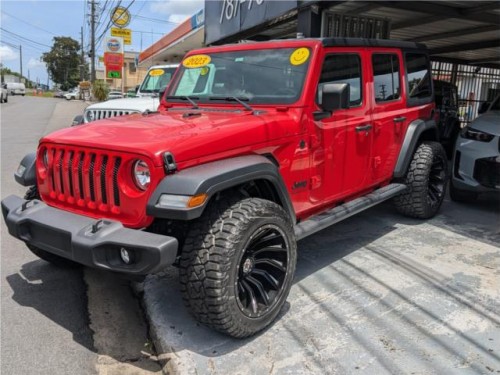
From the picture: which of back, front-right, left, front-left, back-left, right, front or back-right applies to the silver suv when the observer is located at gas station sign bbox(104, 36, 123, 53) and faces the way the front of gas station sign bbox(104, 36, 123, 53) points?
front

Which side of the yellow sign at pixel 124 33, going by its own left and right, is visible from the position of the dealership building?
front

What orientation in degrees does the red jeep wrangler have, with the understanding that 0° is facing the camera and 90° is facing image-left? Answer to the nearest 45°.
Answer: approximately 45°

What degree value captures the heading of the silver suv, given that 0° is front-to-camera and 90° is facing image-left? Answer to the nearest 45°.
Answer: approximately 45°

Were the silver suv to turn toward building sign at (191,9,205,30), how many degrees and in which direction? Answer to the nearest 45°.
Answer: approximately 90° to its right

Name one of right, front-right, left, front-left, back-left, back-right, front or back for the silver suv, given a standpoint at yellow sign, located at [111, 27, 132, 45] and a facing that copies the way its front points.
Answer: front

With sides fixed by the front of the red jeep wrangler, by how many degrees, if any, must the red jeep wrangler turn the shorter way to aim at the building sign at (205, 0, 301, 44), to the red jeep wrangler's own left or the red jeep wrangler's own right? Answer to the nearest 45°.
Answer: approximately 135° to the red jeep wrangler's own right

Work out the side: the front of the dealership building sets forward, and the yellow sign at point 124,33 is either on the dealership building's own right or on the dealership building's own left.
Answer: on the dealership building's own right

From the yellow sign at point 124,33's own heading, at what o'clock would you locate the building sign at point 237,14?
the building sign at point 237,14 is roughly at 12 o'clock from the yellow sign at point 124,33.

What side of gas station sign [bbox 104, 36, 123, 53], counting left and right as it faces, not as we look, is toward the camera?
front

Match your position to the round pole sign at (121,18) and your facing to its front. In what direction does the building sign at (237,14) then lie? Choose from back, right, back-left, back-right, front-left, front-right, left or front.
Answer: front

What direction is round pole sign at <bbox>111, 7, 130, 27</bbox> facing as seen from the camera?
toward the camera

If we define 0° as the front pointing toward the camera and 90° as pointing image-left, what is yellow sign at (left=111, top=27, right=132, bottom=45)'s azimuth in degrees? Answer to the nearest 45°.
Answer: approximately 0°

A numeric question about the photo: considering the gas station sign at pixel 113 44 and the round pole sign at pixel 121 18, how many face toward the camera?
2

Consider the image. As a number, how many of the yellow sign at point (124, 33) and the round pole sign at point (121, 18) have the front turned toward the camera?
2

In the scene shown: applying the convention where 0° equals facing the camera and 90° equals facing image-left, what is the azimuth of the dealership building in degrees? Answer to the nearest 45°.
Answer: approximately 45°
